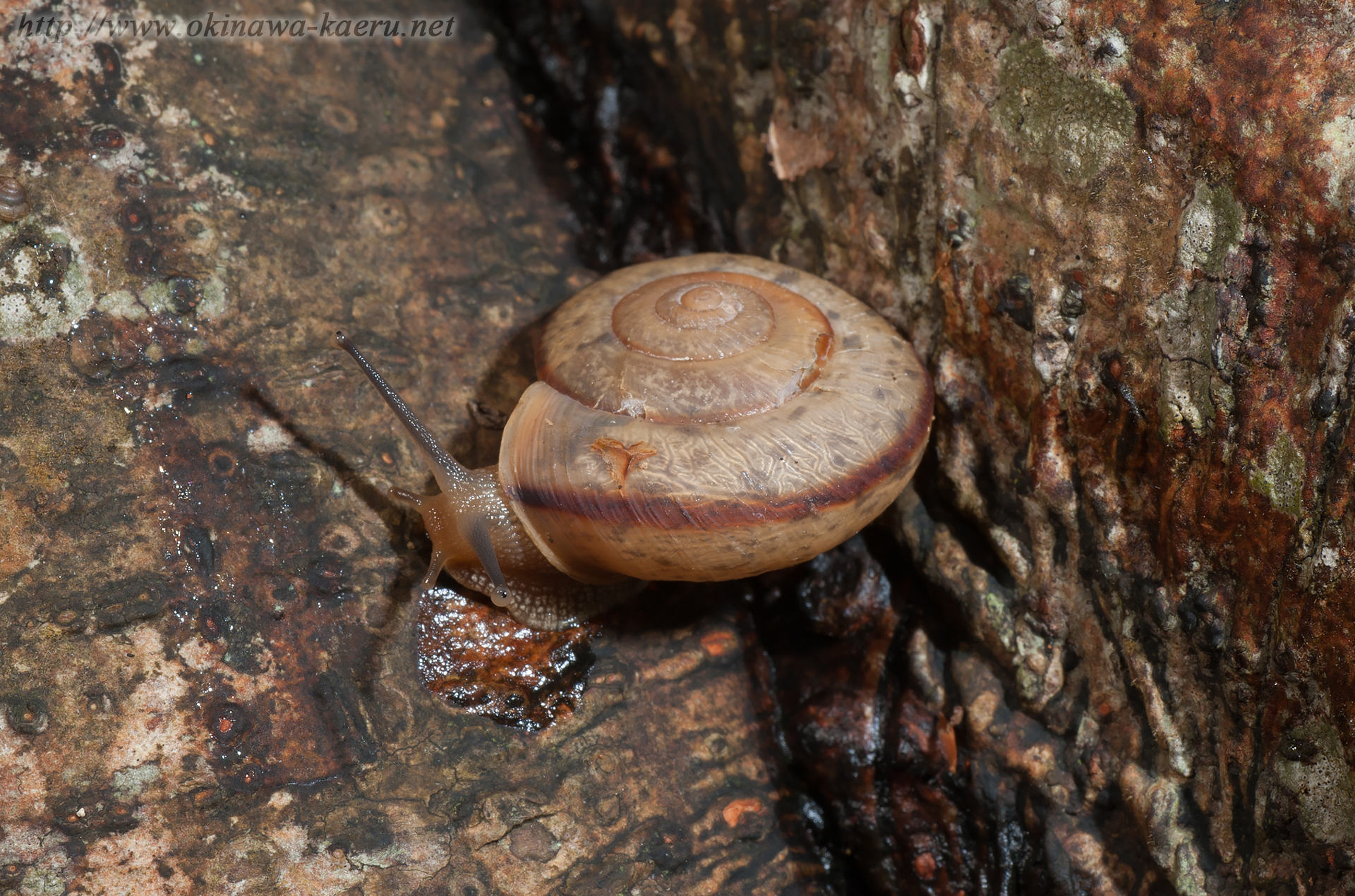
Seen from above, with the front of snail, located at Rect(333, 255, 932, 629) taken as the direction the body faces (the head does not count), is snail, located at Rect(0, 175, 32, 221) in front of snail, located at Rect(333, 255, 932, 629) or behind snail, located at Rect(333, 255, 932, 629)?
in front

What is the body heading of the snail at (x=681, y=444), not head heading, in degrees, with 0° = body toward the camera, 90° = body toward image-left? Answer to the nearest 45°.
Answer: approximately 90°
